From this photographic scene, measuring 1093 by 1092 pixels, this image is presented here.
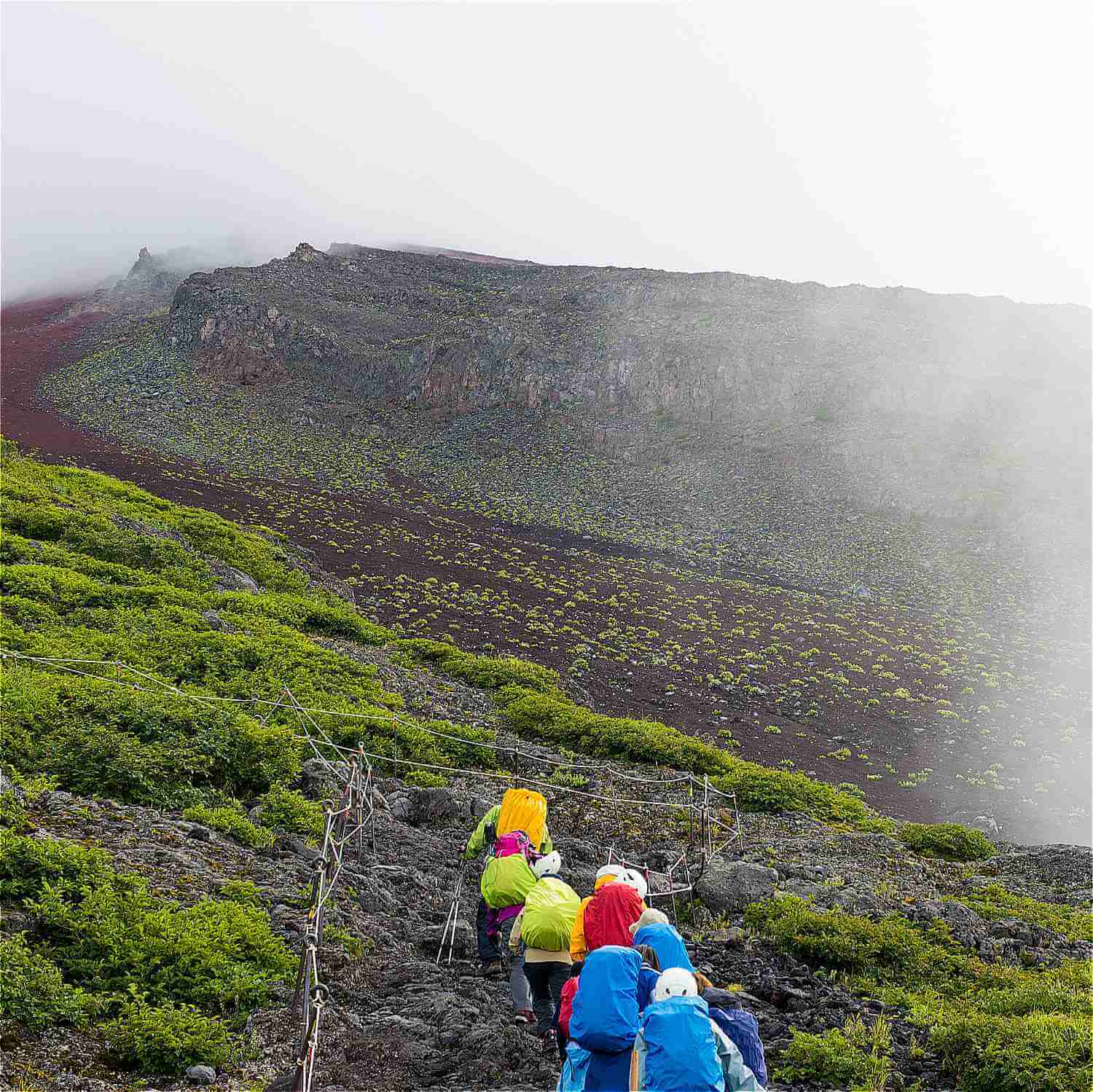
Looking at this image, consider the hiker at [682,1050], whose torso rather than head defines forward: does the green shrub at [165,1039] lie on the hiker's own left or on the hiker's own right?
on the hiker's own left

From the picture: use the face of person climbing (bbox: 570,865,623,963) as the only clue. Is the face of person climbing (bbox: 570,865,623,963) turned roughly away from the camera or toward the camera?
away from the camera

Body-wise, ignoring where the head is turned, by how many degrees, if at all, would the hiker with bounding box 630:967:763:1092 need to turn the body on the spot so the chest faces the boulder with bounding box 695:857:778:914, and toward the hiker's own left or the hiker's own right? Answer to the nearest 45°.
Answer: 0° — they already face it

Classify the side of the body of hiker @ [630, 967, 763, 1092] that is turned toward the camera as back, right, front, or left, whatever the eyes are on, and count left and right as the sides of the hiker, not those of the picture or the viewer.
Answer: back

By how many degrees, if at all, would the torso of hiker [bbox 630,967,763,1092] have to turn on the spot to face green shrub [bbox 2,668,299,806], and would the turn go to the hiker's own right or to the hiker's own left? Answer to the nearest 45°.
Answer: approximately 45° to the hiker's own left
